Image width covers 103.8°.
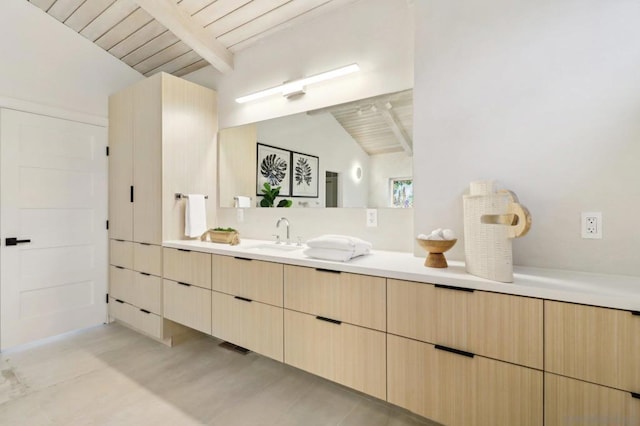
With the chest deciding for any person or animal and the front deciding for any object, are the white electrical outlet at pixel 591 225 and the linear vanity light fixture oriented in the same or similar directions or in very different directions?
same or similar directions

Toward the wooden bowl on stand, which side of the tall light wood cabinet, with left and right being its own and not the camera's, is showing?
left

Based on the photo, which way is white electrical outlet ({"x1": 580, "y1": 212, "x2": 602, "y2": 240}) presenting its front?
toward the camera

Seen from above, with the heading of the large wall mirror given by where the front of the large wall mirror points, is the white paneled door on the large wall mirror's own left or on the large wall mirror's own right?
on the large wall mirror's own right

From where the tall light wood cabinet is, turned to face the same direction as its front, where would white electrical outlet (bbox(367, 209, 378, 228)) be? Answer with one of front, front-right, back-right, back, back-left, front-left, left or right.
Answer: left

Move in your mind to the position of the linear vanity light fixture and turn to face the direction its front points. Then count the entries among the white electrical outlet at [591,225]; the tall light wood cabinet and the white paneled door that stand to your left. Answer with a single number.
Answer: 1

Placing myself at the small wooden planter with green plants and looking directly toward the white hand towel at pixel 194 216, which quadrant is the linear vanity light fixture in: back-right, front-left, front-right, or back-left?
back-right

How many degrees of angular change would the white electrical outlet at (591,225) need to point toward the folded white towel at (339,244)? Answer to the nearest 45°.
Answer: approximately 45° to its right

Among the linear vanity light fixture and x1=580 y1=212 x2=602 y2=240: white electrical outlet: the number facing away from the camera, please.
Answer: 0

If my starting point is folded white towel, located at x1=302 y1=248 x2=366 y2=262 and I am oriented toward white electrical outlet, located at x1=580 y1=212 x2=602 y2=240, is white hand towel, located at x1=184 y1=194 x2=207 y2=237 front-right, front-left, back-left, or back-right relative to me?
back-left

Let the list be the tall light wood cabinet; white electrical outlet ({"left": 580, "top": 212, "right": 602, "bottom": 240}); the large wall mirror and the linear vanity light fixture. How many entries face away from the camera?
0

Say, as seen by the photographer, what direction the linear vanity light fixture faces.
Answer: facing the viewer and to the left of the viewer

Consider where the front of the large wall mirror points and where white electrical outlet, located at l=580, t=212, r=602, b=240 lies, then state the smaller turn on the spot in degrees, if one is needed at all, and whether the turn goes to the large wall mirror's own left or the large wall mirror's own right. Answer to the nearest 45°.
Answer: approximately 90° to the large wall mirror's own left

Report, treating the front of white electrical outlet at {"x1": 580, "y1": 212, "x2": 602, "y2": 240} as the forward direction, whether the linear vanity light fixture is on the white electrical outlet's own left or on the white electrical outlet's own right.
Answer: on the white electrical outlet's own right

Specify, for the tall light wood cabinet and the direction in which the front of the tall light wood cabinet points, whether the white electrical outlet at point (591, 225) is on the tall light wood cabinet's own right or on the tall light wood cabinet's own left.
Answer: on the tall light wood cabinet's own left

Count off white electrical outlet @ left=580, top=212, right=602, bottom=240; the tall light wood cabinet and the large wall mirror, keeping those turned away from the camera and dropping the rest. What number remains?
0
